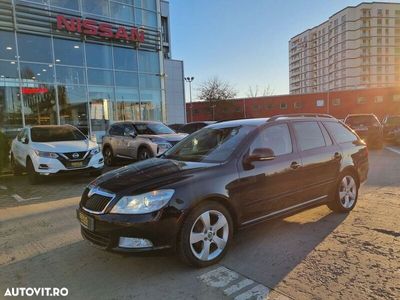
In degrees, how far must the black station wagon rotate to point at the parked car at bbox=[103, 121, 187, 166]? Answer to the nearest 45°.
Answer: approximately 135° to its right

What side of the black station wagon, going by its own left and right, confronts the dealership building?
right

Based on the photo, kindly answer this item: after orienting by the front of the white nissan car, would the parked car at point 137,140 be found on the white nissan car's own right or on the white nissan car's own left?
on the white nissan car's own left

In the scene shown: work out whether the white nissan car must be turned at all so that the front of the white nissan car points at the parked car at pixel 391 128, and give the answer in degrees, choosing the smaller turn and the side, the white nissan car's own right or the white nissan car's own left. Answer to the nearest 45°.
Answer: approximately 45° to the white nissan car's own left

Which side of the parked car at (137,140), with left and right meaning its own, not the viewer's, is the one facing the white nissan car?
right

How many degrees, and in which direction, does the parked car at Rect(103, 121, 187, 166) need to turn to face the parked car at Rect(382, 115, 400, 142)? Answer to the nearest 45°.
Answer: approximately 45° to its left

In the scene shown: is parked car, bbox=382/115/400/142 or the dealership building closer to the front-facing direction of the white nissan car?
the parked car

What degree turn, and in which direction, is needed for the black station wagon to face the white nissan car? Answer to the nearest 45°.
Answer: approximately 90° to its right

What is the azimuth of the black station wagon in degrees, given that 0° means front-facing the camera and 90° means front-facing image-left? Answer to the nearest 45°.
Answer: approximately 45°

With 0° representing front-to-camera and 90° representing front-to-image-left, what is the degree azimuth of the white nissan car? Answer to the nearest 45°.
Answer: approximately 315°

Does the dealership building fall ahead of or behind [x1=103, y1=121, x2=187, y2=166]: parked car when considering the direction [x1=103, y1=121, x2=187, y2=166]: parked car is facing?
behind
